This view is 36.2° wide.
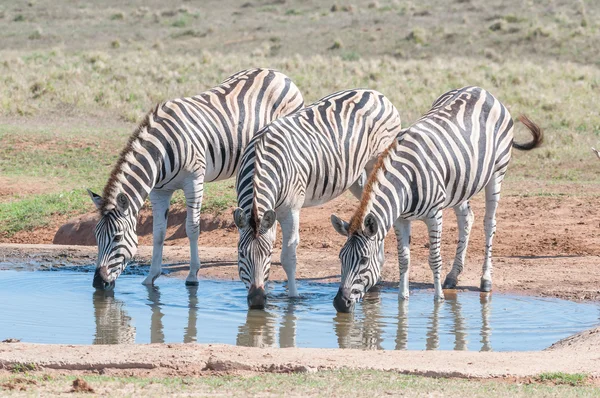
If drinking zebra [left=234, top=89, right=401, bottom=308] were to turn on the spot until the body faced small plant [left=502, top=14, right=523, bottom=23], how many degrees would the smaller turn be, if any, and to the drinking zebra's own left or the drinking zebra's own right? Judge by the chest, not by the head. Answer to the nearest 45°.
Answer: approximately 135° to the drinking zebra's own right

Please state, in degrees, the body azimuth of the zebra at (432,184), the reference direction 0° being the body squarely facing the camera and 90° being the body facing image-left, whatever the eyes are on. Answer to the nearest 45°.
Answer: approximately 45°

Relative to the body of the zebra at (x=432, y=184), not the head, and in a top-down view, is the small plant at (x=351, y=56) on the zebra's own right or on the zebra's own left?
on the zebra's own right

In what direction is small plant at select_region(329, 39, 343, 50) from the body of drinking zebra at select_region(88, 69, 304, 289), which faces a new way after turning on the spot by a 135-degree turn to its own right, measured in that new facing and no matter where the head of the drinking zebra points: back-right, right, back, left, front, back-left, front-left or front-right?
front

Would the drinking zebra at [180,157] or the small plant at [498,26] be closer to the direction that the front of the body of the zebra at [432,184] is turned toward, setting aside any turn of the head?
the drinking zebra

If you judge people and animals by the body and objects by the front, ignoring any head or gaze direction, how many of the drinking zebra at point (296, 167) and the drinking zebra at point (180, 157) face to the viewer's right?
0

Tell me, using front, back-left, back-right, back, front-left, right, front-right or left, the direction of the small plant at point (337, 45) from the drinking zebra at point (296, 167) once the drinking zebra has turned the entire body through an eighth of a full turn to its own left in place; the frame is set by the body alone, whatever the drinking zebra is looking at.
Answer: back

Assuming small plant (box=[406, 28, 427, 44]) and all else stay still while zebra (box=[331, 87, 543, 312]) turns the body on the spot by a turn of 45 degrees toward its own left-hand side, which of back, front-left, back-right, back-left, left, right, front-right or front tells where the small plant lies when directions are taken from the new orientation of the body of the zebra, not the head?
back

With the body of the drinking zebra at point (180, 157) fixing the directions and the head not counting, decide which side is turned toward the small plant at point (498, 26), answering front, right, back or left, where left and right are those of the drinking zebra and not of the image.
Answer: back

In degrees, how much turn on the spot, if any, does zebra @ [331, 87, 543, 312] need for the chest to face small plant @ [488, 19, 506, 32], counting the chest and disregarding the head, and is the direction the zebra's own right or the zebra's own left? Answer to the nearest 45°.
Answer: approximately 135° to the zebra's own right

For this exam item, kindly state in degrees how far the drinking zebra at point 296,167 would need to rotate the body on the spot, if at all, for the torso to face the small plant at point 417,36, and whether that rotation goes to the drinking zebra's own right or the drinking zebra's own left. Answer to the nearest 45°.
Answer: approximately 135° to the drinking zebra's own right

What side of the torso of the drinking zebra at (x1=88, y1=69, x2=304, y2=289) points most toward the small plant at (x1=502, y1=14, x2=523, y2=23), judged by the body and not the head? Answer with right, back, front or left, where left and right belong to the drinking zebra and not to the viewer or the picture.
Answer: back

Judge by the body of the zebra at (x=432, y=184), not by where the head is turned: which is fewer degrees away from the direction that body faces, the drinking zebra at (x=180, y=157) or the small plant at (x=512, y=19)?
the drinking zebra
